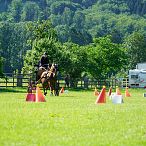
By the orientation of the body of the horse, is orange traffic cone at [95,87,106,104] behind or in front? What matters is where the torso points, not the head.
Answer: in front

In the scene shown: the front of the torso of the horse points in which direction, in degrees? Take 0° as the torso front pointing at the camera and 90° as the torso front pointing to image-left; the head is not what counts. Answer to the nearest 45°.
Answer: approximately 315°
